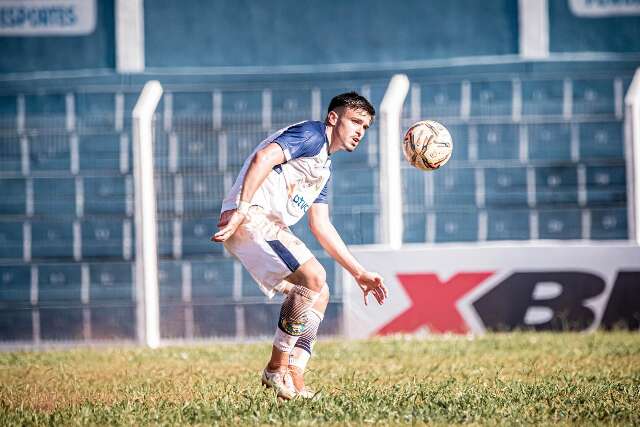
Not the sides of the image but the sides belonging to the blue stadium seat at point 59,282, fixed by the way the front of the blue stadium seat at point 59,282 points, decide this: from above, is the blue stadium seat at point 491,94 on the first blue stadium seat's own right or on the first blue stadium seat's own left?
on the first blue stadium seat's own left

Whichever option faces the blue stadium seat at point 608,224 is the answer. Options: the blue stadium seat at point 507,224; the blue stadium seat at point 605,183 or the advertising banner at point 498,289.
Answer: the blue stadium seat at point 605,183

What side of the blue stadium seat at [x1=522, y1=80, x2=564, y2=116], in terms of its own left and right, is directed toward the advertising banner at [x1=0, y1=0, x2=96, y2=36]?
right

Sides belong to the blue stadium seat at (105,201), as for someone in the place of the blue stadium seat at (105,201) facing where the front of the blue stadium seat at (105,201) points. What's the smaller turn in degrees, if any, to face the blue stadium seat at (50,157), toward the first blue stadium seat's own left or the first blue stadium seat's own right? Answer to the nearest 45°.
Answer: approximately 135° to the first blue stadium seat's own right

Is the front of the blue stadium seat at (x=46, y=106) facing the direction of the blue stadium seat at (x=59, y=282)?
yes

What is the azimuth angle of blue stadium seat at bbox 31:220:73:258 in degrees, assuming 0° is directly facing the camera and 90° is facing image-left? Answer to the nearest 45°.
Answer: approximately 0°

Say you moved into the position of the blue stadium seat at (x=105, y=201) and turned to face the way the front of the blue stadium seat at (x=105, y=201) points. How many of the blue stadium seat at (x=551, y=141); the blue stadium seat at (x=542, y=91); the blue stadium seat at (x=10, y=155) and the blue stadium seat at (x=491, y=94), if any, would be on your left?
3

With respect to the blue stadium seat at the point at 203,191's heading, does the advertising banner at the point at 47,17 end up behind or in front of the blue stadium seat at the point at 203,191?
behind

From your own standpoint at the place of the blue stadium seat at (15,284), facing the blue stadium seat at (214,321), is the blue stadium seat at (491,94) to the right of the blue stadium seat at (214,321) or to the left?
left

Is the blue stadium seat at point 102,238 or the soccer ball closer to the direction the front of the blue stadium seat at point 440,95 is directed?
the soccer ball

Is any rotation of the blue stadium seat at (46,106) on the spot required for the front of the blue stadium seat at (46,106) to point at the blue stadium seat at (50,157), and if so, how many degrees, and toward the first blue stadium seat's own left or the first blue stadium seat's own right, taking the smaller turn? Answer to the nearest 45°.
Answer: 0° — it already faces it

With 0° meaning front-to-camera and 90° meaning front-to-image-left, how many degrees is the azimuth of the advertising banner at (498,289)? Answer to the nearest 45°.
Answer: approximately 0°
